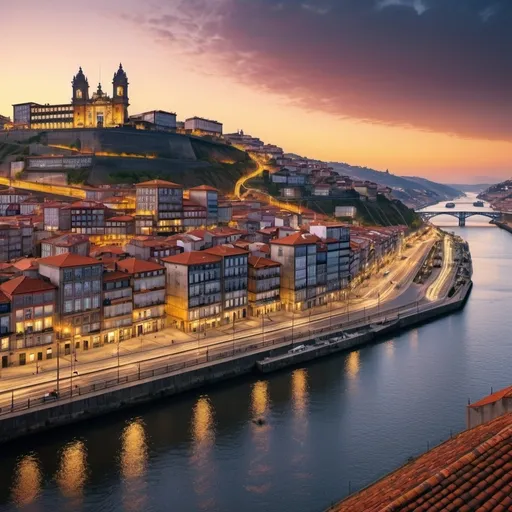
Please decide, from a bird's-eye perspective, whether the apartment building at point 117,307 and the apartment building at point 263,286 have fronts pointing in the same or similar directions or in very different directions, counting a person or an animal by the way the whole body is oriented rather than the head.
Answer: same or similar directions

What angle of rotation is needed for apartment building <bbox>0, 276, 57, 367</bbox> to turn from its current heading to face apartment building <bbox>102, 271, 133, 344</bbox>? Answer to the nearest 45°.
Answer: approximately 90° to its left

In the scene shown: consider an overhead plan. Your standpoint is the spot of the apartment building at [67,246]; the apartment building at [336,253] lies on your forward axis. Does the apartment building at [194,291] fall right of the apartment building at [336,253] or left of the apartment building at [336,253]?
right

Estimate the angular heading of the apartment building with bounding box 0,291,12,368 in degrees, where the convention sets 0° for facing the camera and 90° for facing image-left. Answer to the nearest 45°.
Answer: approximately 315°

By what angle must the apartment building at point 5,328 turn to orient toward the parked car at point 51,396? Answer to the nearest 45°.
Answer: approximately 45° to its right

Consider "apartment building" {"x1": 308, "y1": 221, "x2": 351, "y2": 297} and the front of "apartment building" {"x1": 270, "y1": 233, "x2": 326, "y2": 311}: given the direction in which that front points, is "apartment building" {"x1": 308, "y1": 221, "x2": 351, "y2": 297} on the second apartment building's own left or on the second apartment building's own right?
on the second apartment building's own left

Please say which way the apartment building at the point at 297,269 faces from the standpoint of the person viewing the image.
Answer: facing the viewer and to the right of the viewer

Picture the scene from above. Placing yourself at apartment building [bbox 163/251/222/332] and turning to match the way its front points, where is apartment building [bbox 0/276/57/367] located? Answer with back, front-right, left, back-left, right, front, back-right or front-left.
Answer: right

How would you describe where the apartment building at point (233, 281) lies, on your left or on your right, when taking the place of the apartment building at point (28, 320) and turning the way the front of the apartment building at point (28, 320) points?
on your left

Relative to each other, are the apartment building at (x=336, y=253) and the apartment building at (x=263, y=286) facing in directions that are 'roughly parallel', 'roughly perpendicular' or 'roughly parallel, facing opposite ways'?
roughly parallel

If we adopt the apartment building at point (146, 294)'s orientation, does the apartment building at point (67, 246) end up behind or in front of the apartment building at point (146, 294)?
behind

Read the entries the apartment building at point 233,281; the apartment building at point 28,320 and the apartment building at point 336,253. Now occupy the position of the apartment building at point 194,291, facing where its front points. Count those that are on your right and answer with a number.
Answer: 1

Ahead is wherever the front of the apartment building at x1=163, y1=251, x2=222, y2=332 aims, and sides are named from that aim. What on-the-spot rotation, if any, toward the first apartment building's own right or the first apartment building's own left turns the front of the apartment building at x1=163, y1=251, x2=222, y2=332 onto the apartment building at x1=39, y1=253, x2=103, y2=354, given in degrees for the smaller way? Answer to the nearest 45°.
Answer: approximately 90° to the first apartment building's own right

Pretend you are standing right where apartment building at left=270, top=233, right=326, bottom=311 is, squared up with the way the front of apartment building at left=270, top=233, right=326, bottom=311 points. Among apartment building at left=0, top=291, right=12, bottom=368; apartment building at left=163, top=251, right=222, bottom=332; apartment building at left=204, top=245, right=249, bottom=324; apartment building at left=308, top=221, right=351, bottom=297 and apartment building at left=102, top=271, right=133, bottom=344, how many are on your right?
4

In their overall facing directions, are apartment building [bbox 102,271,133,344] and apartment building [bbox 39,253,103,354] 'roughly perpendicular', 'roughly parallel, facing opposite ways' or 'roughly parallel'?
roughly parallel

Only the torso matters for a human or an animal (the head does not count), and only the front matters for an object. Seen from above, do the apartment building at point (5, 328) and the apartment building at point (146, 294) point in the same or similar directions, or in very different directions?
same or similar directions

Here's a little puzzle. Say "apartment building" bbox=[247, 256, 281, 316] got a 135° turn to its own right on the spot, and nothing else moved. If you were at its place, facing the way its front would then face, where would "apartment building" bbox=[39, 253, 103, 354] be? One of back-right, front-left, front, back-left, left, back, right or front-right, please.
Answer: front-left

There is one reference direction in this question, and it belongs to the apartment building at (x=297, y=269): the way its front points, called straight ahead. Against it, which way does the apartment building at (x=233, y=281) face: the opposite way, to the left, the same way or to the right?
the same way

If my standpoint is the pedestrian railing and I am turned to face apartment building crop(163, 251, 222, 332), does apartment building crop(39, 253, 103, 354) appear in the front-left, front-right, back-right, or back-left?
front-left

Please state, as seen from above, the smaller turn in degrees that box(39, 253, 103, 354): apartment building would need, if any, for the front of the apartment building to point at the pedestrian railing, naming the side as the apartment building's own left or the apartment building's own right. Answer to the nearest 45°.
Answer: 0° — it already faces it

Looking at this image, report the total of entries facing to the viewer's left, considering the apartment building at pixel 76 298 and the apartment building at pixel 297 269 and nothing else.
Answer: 0

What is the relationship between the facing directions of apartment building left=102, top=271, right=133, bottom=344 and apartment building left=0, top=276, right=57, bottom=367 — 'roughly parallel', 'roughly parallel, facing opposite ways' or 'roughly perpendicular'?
roughly parallel

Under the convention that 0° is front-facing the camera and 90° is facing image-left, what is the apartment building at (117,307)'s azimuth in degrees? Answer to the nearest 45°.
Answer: approximately 315°
